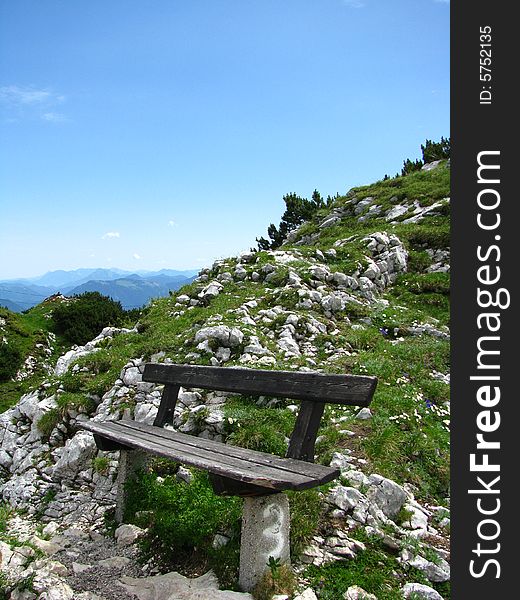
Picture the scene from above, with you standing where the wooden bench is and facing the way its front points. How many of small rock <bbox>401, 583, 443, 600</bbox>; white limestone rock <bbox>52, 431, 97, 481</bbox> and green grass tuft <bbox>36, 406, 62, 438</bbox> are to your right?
2

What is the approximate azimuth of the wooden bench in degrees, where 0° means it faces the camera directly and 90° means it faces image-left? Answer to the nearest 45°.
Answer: approximately 45°

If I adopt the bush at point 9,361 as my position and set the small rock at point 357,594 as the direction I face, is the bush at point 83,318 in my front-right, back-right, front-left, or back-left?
back-left

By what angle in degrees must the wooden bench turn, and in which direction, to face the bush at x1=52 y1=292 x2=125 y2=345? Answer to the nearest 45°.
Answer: approximately 135° to its right

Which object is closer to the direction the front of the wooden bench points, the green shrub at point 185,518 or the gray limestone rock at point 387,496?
the green shrub

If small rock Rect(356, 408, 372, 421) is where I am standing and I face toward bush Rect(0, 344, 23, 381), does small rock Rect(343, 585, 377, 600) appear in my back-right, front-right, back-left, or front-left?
back-left

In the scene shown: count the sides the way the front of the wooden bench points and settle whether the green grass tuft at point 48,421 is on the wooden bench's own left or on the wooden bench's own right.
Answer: on the wooden bench's own right

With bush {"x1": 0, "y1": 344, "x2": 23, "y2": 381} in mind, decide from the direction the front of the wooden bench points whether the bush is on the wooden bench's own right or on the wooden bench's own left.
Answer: on the wooden bench's own right

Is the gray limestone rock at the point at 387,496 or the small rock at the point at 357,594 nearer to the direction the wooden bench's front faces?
the small rock

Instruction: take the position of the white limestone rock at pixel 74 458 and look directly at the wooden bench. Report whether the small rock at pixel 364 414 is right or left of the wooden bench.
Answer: left

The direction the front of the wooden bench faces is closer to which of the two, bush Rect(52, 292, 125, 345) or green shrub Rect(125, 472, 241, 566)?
the green shrub

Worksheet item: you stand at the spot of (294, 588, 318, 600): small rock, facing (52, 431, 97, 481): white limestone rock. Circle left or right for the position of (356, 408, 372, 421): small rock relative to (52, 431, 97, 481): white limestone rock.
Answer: right

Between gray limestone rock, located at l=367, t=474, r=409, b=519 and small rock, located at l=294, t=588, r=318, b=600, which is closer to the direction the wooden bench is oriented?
the small rock
